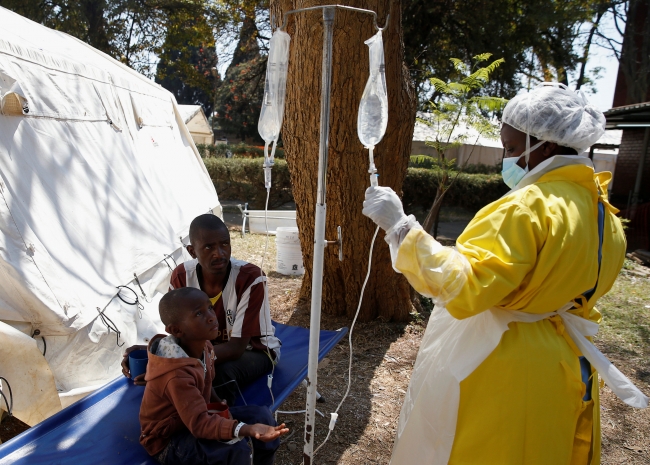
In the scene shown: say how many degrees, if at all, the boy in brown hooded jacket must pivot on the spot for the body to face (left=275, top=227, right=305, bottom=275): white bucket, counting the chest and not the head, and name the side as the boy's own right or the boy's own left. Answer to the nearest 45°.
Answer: approximately 90° to the boy's own left

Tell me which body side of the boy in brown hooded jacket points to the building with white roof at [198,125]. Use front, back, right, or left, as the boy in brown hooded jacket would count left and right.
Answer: left

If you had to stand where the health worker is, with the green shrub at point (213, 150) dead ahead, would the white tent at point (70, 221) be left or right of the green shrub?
left

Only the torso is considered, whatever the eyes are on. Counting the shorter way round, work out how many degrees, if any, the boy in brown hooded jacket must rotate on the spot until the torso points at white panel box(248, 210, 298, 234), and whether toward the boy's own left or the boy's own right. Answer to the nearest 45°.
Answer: approximately 90° to the boy's own left

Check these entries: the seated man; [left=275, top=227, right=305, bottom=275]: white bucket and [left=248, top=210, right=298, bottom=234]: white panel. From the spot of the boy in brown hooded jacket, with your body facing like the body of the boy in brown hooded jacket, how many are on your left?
3

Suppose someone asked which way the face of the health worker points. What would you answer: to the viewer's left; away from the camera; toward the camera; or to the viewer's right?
to the viewer's left

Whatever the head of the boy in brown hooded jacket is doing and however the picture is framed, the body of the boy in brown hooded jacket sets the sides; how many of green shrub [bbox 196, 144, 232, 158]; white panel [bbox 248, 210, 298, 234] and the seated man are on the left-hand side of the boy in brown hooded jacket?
3

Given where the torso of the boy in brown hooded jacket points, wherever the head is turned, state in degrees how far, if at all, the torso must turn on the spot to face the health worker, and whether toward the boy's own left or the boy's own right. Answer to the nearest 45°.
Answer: approximately 45° to the boy's own right

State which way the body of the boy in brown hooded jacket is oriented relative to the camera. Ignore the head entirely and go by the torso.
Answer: to the viewer's right
